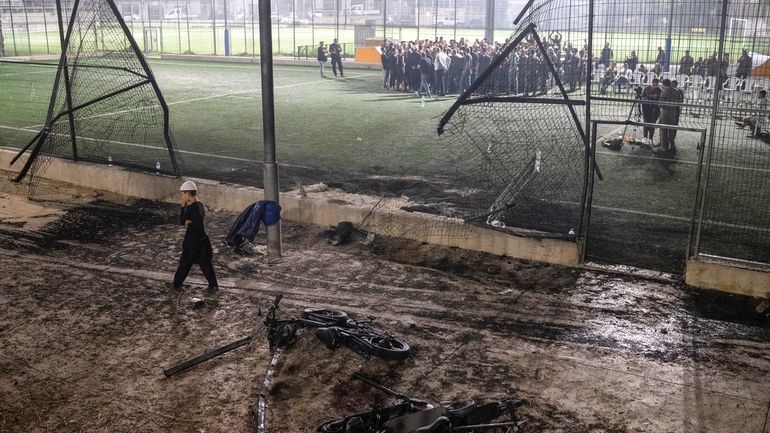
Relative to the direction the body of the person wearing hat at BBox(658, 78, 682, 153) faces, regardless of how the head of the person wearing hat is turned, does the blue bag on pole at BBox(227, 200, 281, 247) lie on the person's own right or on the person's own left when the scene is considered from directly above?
on the person's own left

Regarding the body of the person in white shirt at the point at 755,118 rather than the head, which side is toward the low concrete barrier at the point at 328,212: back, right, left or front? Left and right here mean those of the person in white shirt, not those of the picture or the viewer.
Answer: front

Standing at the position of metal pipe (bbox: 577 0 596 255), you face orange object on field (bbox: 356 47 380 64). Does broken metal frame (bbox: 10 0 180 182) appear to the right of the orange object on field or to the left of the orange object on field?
left

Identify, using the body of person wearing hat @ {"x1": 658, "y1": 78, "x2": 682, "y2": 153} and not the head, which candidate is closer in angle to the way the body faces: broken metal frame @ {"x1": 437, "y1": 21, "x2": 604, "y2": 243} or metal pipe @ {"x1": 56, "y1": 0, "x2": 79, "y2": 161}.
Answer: the metal pipe

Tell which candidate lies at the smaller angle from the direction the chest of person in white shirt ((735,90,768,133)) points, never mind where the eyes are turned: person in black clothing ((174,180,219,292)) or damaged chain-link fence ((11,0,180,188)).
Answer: the damaged chain-link fence

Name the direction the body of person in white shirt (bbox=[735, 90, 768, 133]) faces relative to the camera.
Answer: to the viewer's left

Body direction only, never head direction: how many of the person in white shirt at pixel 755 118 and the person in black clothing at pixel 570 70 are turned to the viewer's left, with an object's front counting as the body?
2

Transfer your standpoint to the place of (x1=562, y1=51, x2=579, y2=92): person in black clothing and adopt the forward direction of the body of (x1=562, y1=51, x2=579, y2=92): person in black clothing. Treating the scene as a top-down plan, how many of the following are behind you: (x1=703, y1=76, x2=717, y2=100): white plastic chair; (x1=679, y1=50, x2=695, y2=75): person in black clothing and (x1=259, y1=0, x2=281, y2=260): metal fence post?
2

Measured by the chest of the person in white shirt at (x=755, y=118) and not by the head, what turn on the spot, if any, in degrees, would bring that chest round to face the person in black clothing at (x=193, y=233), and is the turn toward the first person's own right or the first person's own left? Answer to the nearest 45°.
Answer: approximately 45° to the first person's own left

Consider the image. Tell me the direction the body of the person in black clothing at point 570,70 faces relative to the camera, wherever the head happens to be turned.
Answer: to the viewer's left
